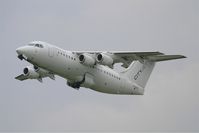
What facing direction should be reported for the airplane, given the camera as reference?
facing the viewer and to the left of the viewer
